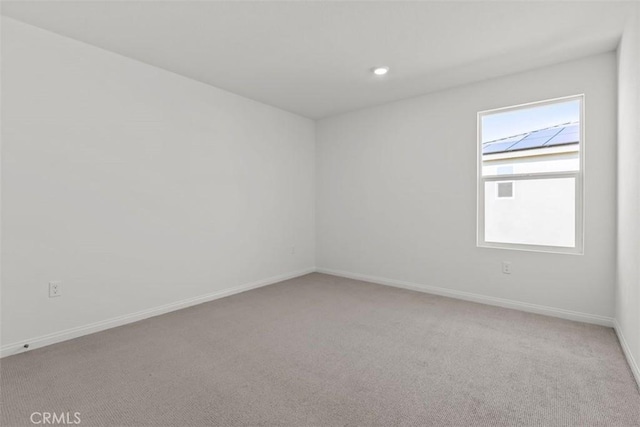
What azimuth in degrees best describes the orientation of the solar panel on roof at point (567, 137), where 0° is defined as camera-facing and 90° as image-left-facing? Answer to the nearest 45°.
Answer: approximately 0°

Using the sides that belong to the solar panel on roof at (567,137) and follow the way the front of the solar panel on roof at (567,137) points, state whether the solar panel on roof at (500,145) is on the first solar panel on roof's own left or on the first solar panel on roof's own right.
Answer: on the first solar panel on roof's own right

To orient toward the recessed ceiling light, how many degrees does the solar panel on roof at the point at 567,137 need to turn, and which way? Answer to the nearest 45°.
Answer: approximately 45° to its right
